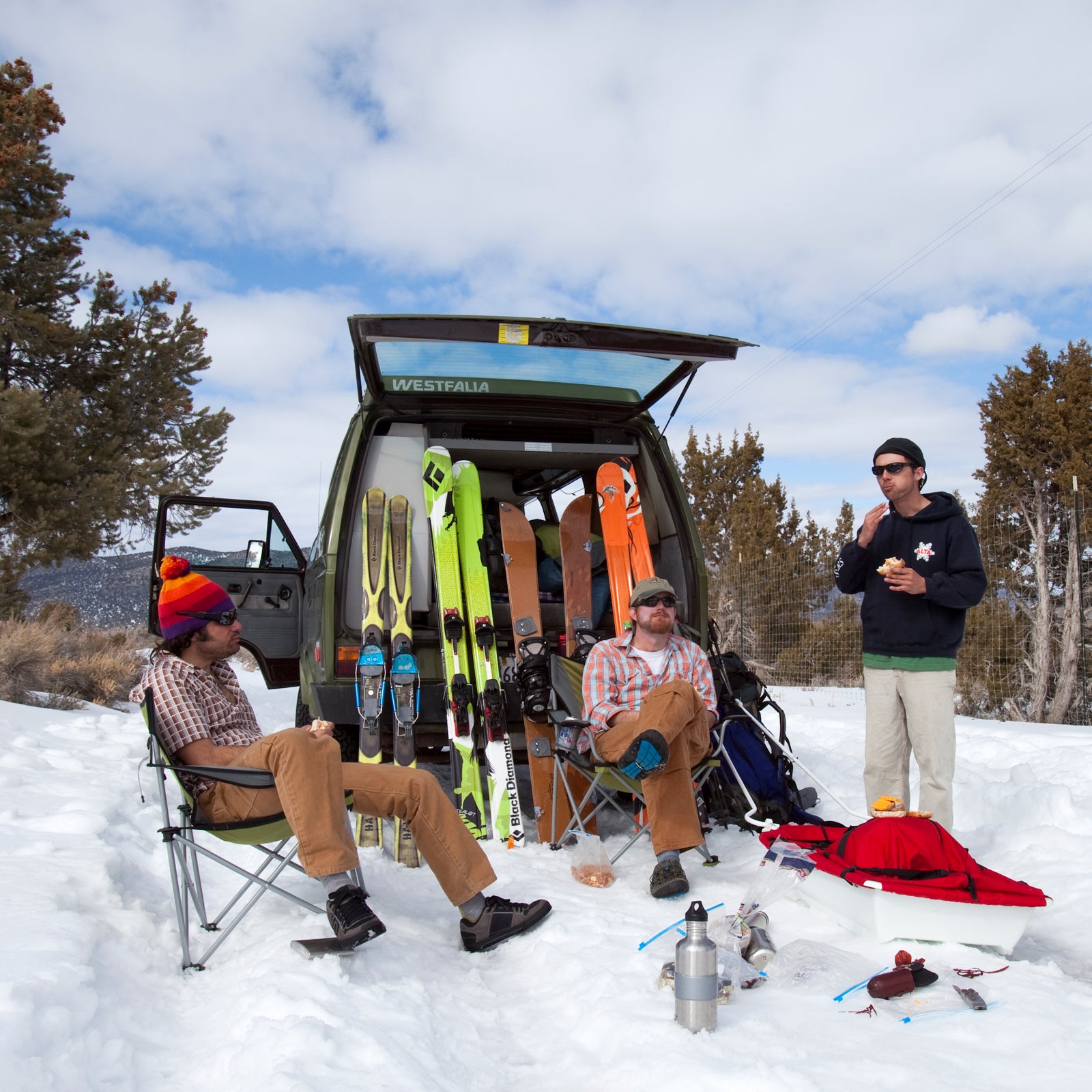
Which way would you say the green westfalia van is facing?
away from the camera

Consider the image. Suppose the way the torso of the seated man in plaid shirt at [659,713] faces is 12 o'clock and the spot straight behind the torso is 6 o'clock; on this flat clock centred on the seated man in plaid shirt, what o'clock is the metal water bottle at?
The metal water bottle is roughly at 12 o'clock from the seated man in plaid shirt.

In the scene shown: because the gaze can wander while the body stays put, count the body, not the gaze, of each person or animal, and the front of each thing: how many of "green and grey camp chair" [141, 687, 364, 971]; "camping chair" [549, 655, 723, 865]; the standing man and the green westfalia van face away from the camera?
1

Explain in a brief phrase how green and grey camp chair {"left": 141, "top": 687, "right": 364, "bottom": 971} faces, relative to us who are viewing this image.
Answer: facing to the right of the viewer

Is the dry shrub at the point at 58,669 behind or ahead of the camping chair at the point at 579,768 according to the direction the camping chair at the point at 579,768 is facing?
behind

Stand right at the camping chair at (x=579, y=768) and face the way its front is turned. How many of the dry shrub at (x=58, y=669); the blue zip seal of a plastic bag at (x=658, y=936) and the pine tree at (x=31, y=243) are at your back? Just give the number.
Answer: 2

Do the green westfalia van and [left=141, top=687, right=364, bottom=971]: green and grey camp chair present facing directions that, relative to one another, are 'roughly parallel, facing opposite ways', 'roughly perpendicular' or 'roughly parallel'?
roughly perpendicular

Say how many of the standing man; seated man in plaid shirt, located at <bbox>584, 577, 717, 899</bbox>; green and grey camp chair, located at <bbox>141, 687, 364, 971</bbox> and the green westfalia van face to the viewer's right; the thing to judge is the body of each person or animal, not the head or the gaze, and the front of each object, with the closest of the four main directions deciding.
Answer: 1

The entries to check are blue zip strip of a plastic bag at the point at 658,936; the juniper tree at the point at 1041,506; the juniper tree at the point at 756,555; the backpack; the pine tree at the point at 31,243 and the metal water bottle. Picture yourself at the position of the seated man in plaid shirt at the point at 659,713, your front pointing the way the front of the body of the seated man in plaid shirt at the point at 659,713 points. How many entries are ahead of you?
2

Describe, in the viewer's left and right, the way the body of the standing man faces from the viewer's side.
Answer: facing the viewer and to the left of the viewer

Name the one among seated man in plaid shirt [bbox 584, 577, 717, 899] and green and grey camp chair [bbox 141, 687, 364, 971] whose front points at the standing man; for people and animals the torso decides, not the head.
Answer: the green and grey camp chair

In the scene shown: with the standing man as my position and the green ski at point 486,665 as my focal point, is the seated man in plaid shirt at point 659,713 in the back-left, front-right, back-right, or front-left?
front-left

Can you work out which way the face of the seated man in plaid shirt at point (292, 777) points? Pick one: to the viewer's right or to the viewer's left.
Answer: to the viewer's right

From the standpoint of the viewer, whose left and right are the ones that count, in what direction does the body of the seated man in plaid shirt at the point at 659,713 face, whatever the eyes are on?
facing the viewer

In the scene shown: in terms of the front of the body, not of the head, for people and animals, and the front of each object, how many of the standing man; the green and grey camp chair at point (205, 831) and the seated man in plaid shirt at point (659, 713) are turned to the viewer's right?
1
